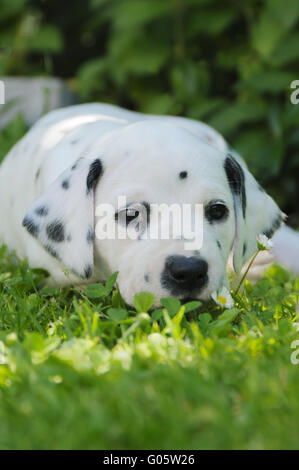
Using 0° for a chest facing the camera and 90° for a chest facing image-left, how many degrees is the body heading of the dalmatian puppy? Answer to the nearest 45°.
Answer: approximately 315°
